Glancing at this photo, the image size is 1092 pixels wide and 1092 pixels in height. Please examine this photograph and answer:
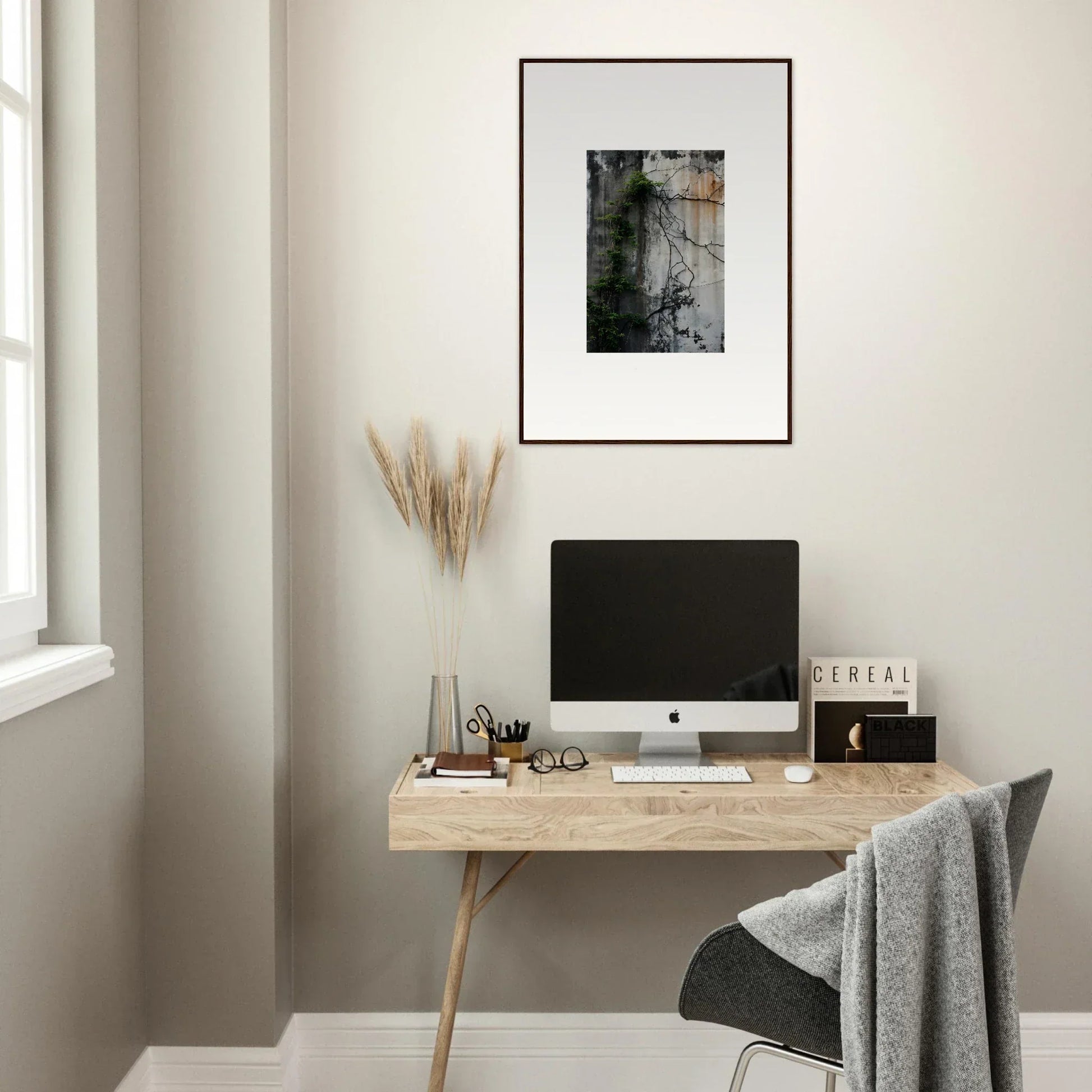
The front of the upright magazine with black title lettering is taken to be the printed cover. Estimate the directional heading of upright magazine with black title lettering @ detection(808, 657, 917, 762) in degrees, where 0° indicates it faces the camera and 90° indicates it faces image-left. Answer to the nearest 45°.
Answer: approximately 0°

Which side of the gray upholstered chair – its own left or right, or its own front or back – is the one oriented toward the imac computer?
front

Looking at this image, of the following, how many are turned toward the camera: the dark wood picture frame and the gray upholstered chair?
1

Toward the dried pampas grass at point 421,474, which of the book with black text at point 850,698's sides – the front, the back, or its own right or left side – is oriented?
right
